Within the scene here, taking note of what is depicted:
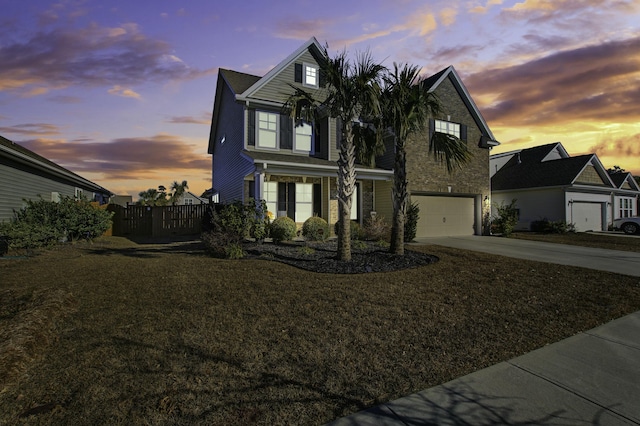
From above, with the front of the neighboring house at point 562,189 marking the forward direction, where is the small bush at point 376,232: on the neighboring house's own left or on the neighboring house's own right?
on the neighboring house's own right

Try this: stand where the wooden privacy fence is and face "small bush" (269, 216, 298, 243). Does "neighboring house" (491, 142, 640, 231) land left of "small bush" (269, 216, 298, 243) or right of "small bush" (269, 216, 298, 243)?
left

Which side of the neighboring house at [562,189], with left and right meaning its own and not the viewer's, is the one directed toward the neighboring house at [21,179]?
right

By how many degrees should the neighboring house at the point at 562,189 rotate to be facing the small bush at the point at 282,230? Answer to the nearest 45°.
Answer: approximately 90° to its right

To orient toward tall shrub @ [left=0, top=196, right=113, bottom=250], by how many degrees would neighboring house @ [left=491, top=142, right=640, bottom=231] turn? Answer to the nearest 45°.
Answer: approximately 90° to its right

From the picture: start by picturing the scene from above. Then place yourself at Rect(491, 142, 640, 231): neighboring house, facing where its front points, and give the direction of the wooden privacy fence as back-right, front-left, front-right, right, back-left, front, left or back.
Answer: right

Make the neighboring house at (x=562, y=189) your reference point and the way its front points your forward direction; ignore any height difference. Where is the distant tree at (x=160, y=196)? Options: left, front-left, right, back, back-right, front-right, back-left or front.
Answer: back-right

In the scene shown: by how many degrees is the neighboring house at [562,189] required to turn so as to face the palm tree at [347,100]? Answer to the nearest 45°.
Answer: approximately 45° to its right

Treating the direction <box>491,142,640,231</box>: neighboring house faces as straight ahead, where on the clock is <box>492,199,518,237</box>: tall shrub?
The tall shrub is roughly at 2 o'clock from the neighboring house.

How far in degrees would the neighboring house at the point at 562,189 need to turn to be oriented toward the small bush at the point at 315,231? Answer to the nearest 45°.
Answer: approximately 90° to its right

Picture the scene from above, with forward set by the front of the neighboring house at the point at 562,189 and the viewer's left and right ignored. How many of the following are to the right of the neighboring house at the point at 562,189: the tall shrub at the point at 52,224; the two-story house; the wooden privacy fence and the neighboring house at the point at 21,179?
4

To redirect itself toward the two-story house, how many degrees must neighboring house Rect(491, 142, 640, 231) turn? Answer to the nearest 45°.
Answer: approximately 90° to its right

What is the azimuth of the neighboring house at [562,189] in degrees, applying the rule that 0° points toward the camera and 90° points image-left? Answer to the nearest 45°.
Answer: approximately 315°

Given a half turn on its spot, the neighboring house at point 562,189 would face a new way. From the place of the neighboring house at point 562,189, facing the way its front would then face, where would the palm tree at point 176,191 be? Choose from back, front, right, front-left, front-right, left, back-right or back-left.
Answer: front-left
